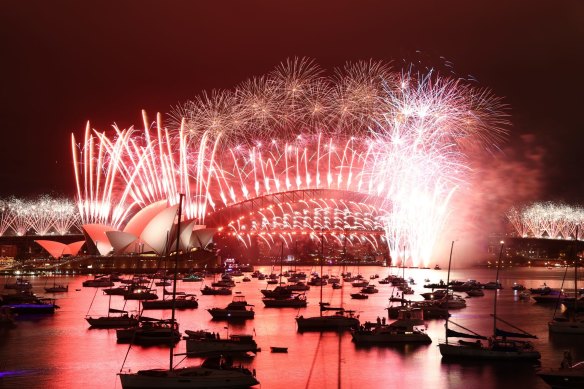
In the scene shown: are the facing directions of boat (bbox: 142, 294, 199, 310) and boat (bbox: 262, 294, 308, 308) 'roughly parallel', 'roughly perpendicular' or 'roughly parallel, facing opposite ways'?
roughly parallel

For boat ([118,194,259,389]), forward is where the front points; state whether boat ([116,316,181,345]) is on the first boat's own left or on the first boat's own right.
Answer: on the first boat's own right

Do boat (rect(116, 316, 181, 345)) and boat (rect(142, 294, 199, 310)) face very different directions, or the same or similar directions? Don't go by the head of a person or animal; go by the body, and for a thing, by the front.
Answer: same or similar directions

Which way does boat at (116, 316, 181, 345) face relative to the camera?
to the viewer's left

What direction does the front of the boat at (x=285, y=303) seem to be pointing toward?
to the viewer's left

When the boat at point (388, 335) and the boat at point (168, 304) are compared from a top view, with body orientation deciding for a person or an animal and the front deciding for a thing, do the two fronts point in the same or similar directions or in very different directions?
same or similar directions

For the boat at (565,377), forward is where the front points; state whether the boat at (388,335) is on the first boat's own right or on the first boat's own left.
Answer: on the first boat's own right

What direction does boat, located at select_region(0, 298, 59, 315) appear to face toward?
to the viewer's left

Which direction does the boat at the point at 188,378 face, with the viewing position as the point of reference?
facing to the left of the viewer

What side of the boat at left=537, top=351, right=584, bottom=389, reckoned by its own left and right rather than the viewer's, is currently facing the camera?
left

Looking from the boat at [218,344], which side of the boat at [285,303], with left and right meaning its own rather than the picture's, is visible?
left
